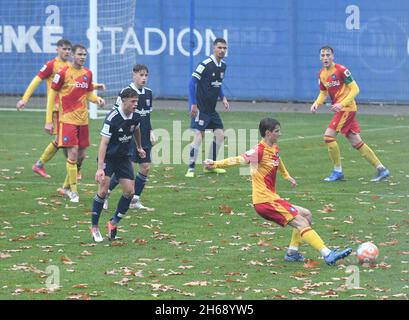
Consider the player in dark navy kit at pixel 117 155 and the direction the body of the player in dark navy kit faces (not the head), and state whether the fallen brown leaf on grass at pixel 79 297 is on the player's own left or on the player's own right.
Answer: on the player's own right

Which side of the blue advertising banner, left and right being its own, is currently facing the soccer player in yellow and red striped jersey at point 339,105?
front

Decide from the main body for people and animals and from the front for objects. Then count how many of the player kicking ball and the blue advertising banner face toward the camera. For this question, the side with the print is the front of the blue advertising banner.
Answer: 1

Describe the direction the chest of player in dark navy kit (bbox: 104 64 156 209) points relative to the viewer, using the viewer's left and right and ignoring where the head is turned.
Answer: facing the viewer and to the right of the viewer

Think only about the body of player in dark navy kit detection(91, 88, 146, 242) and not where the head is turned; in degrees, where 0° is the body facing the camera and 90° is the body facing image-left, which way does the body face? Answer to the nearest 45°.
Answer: approximately 315°

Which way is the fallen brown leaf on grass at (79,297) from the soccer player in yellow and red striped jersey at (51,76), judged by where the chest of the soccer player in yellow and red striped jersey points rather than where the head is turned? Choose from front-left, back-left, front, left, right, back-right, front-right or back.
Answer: front-right

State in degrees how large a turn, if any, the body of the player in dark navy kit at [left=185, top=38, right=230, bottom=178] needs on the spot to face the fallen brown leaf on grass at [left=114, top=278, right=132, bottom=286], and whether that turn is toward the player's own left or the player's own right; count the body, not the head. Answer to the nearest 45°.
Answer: approximately 45° to the player's own right
